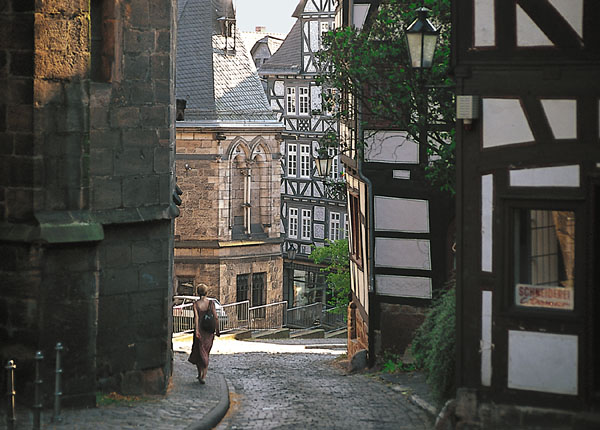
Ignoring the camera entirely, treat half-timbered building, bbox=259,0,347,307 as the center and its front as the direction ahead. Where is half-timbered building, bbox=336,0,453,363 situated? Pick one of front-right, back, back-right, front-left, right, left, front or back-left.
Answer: front

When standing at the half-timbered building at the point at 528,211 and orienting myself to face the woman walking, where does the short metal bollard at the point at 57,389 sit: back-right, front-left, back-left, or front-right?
front-left

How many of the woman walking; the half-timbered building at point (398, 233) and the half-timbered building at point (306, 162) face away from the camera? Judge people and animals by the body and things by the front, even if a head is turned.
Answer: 1

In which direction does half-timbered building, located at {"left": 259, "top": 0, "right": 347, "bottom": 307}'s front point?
toward the camera

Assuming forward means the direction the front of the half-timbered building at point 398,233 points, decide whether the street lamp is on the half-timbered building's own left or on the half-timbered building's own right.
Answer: on the half-timbered building's own left

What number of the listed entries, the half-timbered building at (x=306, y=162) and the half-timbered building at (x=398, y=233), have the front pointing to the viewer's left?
1

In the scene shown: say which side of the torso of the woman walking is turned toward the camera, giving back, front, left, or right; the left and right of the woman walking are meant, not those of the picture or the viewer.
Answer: back

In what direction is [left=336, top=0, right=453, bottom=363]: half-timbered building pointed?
to the viewer's left

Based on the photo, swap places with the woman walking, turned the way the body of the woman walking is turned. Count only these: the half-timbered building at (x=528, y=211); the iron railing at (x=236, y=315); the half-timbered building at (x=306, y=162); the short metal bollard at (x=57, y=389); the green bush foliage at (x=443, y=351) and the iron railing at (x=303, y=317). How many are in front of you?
3

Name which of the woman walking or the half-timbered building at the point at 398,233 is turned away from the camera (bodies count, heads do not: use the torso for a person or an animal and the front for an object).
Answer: the woman walking

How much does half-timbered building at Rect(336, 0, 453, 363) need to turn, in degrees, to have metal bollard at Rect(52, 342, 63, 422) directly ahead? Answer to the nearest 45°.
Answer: approximately 45° to its left
